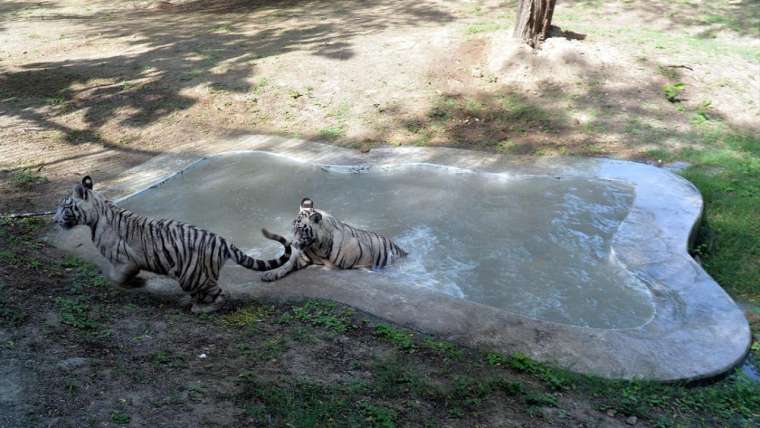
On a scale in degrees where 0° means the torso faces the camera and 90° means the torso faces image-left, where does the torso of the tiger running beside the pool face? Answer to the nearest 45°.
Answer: approximately 90°

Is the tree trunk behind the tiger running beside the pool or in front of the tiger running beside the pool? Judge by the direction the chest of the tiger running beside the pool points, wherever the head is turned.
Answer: behind

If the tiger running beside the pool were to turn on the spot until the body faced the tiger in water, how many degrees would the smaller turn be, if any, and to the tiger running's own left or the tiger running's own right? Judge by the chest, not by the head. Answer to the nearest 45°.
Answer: approximately 180°
